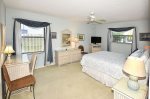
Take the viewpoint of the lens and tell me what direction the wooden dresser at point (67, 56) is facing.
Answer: facing the viewer and to the right of the viewer

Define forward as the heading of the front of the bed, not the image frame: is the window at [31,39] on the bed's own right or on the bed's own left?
on the bed's own right

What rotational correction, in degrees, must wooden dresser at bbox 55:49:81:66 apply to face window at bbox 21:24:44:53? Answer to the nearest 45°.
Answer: approximately 90° to its right

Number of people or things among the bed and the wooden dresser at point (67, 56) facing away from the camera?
0

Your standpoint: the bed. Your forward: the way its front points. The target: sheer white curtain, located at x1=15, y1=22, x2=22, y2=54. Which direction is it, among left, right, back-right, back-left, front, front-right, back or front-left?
front-right

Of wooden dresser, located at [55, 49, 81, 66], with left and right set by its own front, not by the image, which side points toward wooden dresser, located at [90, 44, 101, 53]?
left

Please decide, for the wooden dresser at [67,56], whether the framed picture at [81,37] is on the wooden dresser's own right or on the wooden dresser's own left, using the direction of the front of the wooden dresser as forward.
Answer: on the wooden dresser's own left

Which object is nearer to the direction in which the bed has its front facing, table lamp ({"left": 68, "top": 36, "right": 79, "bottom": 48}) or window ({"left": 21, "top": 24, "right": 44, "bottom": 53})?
the window
